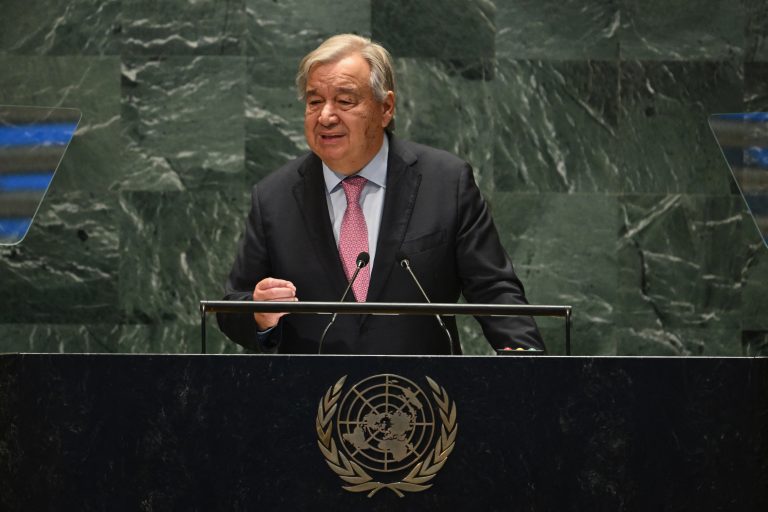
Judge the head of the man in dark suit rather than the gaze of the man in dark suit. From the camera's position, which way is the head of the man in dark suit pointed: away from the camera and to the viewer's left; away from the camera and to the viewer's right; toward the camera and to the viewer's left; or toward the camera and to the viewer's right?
toward the camera and to the viewer's left

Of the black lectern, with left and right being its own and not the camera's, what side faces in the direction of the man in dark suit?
back

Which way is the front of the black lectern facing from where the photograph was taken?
facing the viewer
